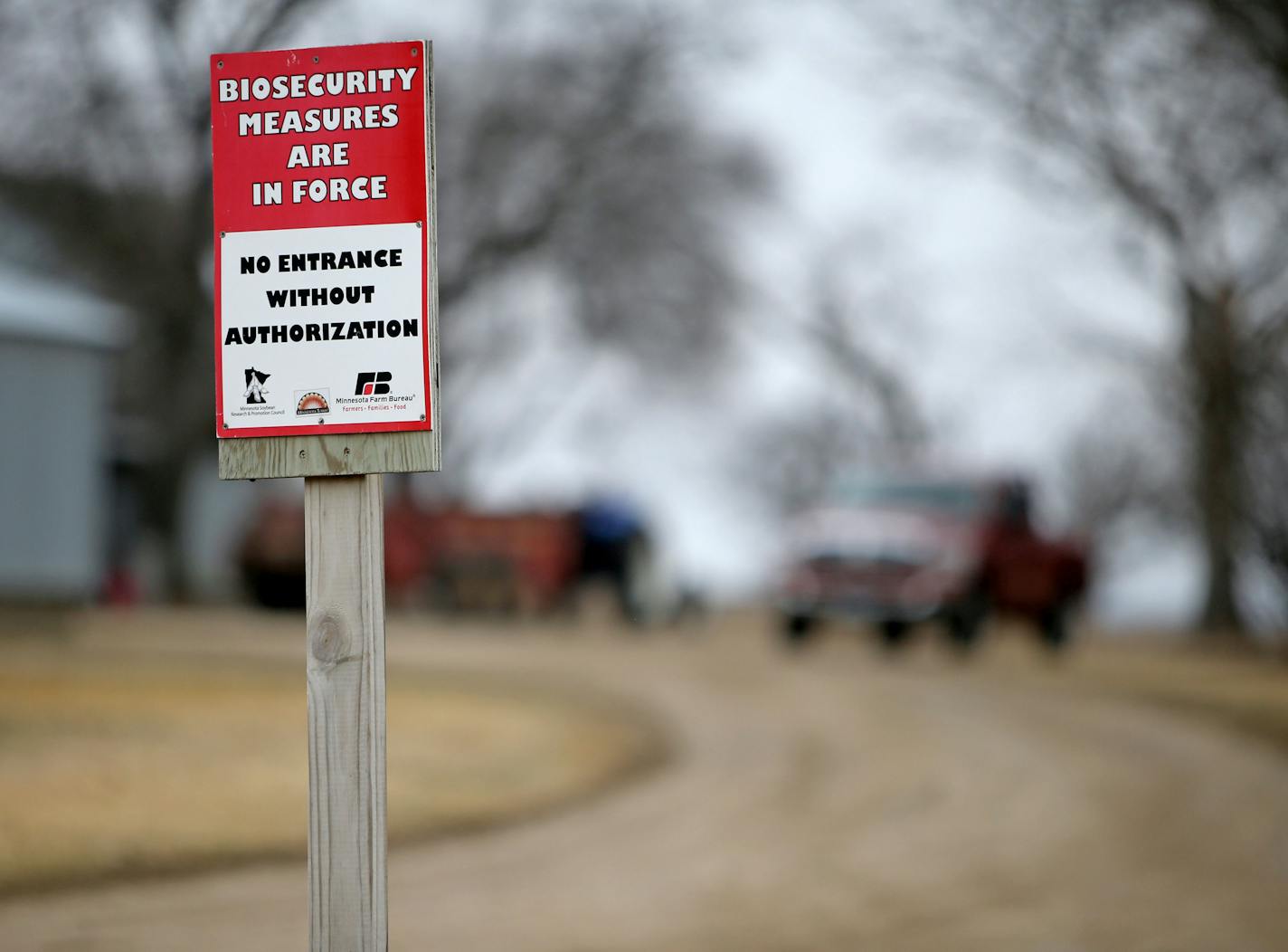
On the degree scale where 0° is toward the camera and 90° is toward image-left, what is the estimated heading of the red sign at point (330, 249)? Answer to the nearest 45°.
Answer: approximately 0°

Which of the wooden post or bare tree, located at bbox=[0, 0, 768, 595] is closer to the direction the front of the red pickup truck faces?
the wooden post

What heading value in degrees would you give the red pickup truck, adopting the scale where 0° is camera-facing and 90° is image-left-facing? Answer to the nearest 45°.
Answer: approximately 45°

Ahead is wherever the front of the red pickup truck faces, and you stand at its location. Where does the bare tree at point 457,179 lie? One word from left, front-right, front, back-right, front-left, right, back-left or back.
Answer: right

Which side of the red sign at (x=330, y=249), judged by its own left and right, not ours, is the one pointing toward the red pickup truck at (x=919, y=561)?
back

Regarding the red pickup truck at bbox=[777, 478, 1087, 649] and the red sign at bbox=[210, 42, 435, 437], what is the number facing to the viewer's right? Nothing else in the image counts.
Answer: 0

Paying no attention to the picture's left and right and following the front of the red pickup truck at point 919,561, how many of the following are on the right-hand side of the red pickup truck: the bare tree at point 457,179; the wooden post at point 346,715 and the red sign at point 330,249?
1

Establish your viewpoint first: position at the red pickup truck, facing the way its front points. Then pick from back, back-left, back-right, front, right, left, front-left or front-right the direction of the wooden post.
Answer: front-left

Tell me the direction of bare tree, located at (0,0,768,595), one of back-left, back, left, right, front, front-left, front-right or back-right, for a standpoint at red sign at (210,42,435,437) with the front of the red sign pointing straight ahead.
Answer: back
